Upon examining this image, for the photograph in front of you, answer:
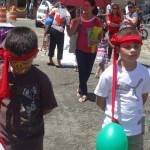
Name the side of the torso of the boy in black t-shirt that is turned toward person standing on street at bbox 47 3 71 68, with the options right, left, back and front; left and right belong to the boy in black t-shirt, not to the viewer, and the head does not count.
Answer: back

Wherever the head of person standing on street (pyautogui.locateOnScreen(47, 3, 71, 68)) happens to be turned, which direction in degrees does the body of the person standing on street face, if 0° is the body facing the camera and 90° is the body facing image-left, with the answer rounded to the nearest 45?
approximately 180°

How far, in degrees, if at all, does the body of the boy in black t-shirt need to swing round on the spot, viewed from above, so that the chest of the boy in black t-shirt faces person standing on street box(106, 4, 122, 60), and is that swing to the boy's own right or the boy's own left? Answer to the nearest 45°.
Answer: approximately 180°

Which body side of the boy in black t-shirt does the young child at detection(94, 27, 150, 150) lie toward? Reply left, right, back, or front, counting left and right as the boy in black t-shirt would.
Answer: left

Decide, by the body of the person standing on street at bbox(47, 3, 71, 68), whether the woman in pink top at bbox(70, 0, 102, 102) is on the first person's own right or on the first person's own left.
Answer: on the first person's own right

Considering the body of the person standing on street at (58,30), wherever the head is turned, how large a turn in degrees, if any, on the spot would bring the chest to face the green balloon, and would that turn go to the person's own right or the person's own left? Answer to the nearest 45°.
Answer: approximately 180°

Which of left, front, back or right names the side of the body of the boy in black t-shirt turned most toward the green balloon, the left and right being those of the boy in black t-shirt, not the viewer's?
left
